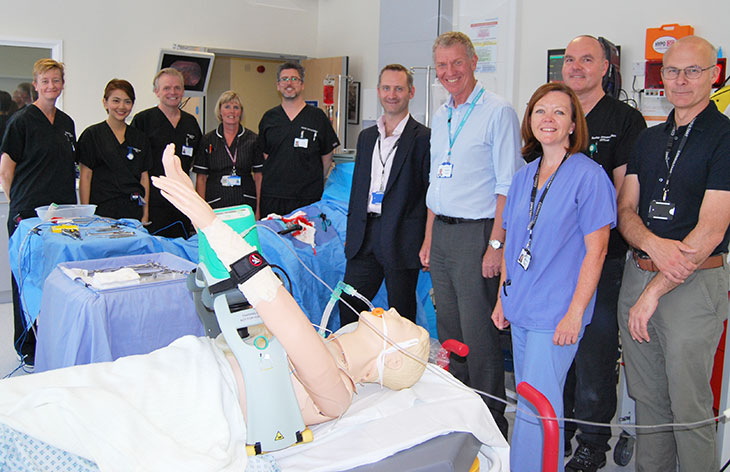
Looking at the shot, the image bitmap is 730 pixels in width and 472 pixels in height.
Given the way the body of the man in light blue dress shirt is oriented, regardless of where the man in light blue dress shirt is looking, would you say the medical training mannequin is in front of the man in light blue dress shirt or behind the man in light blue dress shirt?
in front

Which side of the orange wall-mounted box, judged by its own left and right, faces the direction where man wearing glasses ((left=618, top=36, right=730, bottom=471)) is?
front

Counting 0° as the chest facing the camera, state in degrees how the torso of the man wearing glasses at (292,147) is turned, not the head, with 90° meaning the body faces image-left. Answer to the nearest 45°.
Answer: approximately 0°
